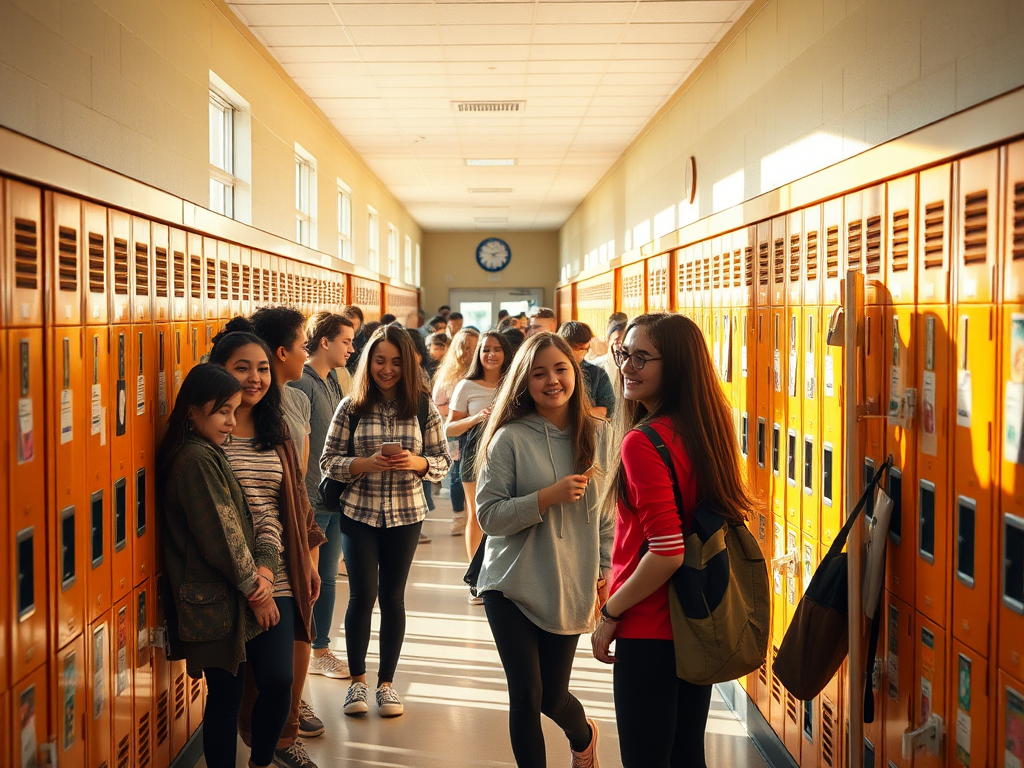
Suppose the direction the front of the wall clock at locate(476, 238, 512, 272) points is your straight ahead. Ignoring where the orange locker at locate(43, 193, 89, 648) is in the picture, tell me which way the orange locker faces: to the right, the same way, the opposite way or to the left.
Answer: to the left

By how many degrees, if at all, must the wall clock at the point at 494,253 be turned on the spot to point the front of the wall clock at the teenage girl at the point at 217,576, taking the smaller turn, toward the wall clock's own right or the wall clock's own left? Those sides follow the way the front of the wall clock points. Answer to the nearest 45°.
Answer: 0° — it already faces them

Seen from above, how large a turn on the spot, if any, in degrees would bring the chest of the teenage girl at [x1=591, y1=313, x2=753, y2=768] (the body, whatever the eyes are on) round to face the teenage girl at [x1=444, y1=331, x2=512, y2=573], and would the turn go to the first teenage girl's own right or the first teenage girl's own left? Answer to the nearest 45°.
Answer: approximately 90° to the first teenage girl's own right

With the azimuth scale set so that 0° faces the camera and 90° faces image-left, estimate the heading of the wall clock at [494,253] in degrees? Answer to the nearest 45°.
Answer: approximately 0°

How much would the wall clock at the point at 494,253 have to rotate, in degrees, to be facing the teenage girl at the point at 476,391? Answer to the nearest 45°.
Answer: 0° — it already faces them

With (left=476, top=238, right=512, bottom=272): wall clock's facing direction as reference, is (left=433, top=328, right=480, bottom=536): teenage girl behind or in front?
in front

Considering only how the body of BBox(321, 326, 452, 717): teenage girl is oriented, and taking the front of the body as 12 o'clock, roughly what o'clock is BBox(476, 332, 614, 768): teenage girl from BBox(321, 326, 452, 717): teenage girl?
BBox(476, 332, 614, 768): teenage girl is roughly at 11 o'clock from BBox(321, 326, 452, 717): teenage girl.

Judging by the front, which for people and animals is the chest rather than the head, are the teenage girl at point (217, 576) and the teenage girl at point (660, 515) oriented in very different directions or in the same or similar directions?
very different directions

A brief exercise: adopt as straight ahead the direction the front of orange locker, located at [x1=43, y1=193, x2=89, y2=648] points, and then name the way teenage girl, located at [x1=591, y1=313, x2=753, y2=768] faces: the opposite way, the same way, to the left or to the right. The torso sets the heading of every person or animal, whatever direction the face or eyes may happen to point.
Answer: the opposite way

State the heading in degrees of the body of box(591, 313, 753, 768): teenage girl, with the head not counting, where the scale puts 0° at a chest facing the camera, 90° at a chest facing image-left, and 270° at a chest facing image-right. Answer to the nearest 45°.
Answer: approximately 90°

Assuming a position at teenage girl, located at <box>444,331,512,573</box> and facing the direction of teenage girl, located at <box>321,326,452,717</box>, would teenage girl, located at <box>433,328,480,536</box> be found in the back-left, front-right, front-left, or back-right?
back-right
